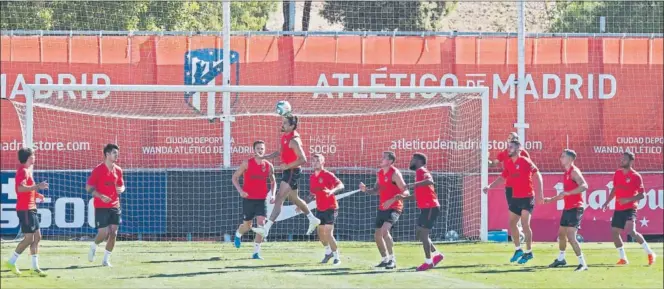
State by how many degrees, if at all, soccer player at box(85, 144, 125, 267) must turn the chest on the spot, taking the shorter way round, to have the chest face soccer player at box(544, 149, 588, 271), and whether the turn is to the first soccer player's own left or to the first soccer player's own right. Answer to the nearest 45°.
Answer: approximately 45° to the first soccer player's own left

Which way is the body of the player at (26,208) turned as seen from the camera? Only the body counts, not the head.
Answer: to the viewer's right

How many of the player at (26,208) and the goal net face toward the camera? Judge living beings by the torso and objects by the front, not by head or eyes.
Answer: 1

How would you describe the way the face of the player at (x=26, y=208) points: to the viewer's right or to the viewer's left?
to the viewer's right

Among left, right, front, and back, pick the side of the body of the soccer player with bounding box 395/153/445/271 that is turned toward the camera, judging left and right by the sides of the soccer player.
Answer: left

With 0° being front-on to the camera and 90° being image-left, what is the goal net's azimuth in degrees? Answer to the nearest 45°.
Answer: approximately 0°

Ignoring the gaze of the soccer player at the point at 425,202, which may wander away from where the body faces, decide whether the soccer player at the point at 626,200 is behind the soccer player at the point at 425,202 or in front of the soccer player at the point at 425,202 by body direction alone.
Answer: behind
